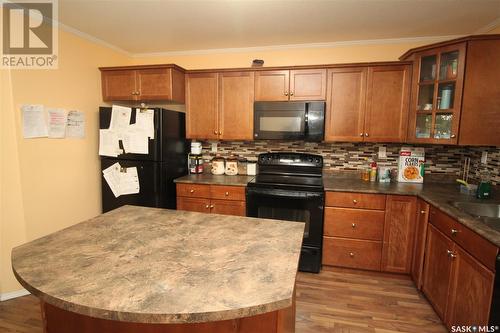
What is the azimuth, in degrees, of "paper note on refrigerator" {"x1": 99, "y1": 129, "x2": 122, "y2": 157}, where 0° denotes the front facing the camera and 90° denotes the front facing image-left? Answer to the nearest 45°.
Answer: approximately 0°

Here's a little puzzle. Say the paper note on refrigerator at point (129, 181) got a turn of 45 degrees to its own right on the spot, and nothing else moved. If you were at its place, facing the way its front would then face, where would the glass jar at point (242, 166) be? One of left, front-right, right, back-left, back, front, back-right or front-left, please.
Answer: back-left

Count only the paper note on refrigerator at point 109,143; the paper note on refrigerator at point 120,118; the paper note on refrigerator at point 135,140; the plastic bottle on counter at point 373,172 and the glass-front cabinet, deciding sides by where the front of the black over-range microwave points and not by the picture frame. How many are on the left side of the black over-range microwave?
2

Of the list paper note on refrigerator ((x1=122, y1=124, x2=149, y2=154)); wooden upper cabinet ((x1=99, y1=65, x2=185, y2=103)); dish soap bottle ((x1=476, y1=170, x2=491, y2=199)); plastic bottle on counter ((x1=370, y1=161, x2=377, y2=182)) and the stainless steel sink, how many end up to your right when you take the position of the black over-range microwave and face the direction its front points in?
2

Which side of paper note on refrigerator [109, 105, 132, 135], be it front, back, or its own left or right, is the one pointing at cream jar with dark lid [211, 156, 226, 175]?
left

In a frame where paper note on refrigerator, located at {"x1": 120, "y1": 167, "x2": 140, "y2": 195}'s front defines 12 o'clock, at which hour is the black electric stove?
The black electric stove is roughly at 10 o'clock from the paper note on refrigerator.
